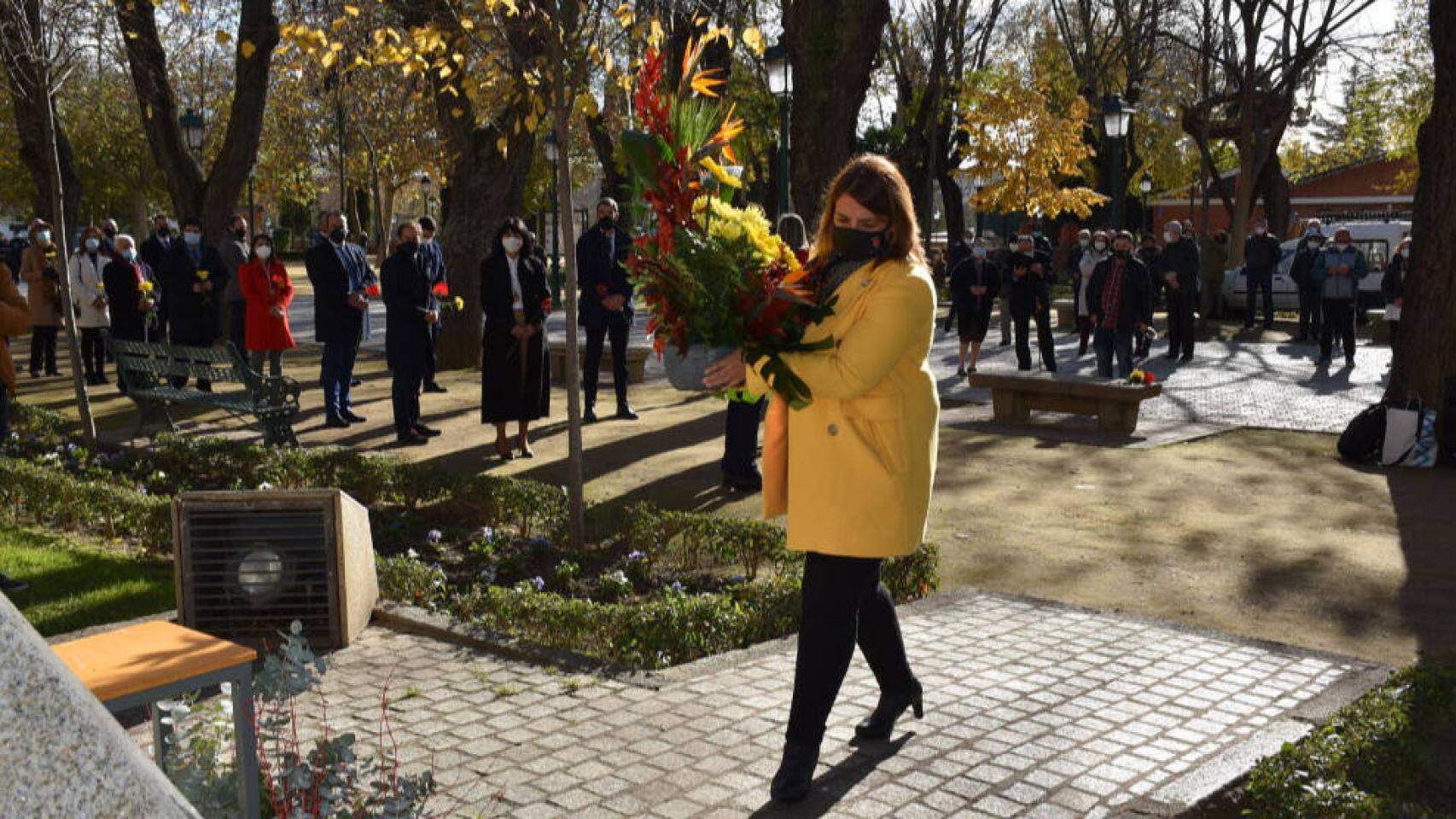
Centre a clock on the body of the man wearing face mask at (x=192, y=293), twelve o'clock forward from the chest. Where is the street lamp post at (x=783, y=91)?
The street lamp post is roughly at 9 o'clock from the man wearing face mask.

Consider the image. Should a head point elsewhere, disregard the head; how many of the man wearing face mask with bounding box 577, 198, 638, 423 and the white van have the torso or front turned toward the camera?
1

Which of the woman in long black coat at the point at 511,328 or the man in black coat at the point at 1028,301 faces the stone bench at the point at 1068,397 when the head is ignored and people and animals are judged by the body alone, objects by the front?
the man in black coat

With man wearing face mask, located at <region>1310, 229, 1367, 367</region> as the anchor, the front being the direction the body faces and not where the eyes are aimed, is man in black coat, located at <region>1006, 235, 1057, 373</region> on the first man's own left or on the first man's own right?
on the first man's own right

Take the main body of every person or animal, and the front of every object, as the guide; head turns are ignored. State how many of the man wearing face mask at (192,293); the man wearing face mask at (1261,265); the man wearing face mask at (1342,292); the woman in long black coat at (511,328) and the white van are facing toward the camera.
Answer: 4

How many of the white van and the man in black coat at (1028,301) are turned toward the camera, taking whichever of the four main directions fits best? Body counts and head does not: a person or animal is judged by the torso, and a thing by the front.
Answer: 1

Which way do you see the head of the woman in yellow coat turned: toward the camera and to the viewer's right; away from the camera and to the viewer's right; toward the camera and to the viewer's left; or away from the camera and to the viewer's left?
toward the camera and to the viewer's left

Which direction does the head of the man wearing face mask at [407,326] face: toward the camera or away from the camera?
toward the camera

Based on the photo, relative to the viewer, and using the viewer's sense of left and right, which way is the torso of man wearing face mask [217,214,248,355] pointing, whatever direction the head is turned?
facing the viewer and to the right of the viewer

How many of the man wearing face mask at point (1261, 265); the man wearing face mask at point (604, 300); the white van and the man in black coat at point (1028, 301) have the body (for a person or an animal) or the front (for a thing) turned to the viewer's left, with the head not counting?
1

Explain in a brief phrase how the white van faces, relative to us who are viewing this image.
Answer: facing to the left of the viewer

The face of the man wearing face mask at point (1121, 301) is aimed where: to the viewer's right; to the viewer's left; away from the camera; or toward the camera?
toward the camera

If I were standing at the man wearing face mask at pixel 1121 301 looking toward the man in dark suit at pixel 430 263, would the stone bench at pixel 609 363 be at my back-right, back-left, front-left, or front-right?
front-right

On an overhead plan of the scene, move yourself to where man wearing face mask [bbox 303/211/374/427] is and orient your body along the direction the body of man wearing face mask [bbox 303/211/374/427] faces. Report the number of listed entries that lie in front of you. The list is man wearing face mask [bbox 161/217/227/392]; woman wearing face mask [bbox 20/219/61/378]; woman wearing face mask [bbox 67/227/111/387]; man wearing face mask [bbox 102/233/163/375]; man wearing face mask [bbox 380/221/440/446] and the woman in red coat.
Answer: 1

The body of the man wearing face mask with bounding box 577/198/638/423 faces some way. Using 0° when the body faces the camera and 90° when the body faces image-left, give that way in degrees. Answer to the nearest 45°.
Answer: approximately 0°

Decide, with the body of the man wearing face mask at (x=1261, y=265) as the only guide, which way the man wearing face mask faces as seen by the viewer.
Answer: toward the camera
